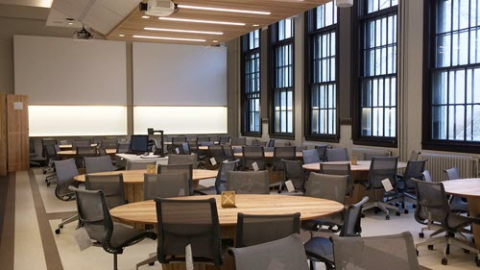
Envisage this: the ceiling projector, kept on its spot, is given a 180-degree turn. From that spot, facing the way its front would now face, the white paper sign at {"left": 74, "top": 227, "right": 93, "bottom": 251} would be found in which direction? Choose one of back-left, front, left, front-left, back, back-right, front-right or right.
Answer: right

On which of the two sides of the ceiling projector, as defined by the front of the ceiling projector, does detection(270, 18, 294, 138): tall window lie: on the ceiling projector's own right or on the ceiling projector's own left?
on the ceiling projector's own right

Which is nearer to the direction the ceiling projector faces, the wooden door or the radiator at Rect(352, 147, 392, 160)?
the wooden door

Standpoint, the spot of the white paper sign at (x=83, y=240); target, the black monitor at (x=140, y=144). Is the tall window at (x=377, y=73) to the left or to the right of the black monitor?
right
